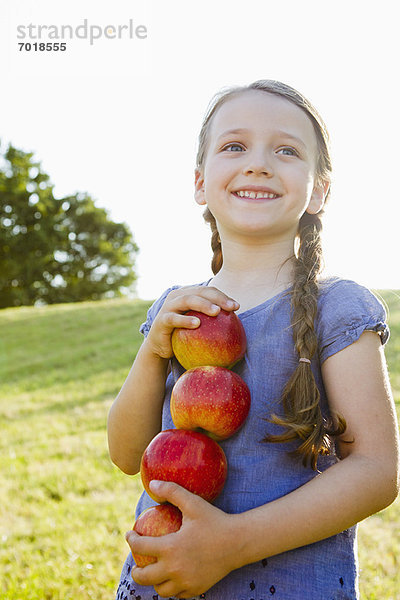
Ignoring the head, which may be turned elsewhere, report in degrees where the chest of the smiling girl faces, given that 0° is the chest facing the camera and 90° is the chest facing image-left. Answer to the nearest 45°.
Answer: approximately 0°

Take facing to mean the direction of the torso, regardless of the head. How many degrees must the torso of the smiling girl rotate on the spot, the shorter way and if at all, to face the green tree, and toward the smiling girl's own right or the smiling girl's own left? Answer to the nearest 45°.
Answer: approximately 180°
